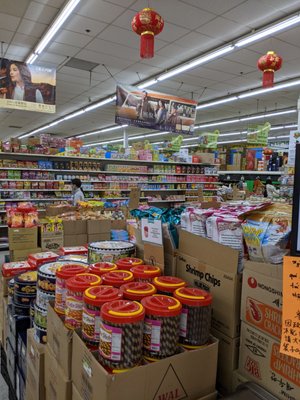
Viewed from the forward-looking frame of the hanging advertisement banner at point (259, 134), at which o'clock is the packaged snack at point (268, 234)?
The packaged snack is roughly at 12 o'clock from the hanging advertisement banner.

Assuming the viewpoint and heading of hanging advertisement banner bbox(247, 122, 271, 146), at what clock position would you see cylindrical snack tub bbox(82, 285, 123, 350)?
The cylindrical snack tub is roughly at 12 o'clock from the hanging advertisement banner.

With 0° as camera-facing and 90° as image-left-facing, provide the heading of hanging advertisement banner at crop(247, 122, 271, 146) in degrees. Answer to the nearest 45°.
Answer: approximately 0°

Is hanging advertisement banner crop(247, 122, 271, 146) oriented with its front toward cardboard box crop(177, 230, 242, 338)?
yes

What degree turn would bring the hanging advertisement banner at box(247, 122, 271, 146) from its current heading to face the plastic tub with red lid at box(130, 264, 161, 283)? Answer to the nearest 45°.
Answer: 0° — it already faces it

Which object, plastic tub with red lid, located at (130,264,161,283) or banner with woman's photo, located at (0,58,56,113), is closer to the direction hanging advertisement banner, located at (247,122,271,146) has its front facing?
the plastic tub with red lid

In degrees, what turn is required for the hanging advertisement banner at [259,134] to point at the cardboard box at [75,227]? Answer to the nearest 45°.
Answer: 0° — it already faces it

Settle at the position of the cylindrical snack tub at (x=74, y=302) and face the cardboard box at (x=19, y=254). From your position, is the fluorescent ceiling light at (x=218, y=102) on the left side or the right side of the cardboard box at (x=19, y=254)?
right

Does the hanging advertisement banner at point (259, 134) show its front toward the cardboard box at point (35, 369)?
yes

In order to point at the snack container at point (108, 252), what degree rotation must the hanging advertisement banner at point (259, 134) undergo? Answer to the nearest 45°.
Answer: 0° — it already faces it
